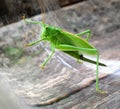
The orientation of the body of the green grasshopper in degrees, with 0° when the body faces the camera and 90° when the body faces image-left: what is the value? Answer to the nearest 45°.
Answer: approximately 90°
